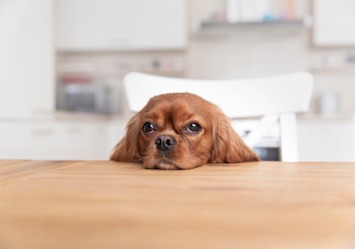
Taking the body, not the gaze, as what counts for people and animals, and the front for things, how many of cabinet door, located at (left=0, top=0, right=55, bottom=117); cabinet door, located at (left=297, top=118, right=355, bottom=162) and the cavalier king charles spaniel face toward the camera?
3

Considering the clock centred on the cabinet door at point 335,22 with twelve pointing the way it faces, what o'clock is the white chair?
The white chair is roughly at 12 o'clock from the cabinet door.

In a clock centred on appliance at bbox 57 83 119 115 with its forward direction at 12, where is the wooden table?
The wooden table is roughly at 12 o'clock from the appliance.

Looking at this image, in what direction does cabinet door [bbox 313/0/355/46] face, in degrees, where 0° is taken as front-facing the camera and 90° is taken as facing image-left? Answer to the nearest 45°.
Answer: approximately 0°

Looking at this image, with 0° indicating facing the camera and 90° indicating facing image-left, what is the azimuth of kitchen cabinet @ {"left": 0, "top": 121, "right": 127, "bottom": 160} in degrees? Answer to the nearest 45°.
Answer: approximately 0°
